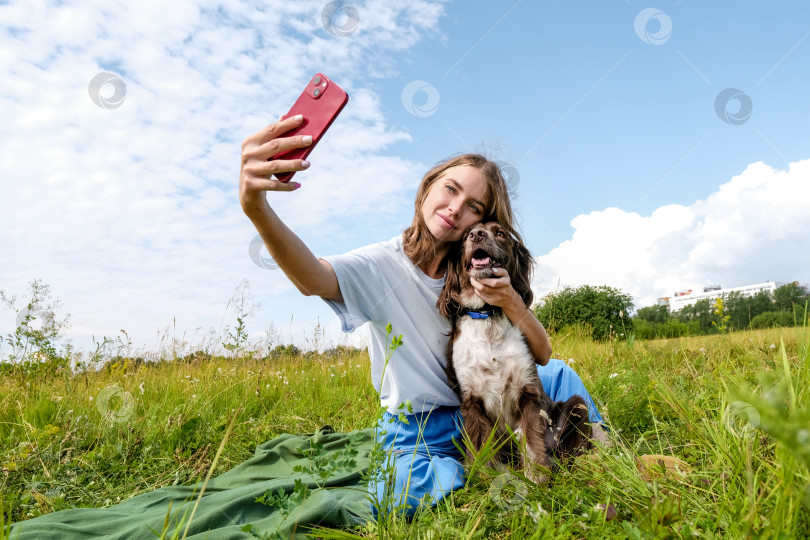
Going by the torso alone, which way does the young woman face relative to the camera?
toward the camera
